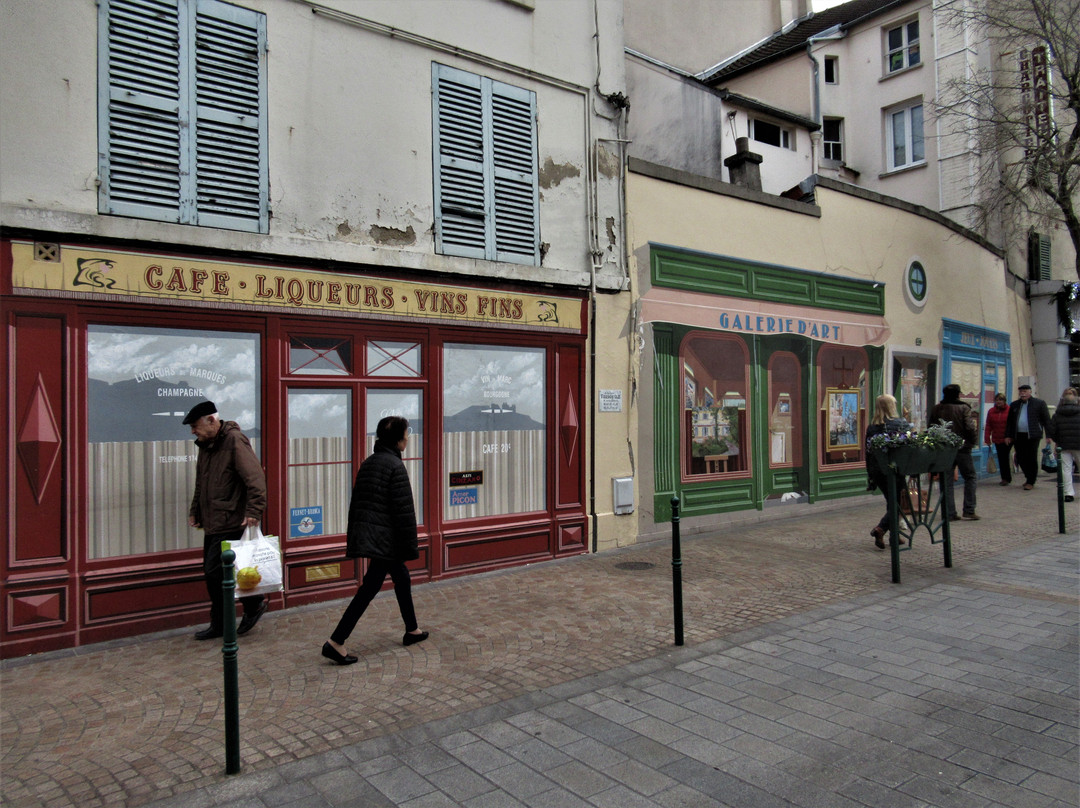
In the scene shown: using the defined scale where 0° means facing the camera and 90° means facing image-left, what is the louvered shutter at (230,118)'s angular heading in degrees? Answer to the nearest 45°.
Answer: approximately 315°

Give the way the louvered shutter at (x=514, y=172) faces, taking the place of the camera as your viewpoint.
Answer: facing the viewer and to the right of the viewer

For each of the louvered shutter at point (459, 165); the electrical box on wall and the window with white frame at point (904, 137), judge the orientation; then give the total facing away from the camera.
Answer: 0

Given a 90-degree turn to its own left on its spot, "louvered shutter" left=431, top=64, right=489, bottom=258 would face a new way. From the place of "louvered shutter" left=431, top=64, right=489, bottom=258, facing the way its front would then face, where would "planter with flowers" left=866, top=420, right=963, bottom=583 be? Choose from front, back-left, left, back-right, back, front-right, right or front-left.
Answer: front-right

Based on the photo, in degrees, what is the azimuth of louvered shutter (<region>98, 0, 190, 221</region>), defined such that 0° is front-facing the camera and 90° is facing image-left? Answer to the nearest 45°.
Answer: approximately 315°

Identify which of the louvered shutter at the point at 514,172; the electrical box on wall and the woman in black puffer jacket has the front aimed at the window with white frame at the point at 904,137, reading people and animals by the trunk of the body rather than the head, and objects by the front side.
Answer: the woman in black puffer jacket

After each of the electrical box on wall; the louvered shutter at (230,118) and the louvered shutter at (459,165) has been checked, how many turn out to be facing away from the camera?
0

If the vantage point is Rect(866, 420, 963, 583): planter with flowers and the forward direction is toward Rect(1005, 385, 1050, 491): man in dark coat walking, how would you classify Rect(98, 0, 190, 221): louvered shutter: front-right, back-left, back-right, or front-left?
back-left

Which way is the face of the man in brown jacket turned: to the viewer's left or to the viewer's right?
to the viewer's left

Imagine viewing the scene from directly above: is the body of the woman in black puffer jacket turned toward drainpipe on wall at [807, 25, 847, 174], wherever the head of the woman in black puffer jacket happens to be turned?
yes

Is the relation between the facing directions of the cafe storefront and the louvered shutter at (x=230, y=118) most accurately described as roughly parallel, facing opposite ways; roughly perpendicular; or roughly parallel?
roughly parallel

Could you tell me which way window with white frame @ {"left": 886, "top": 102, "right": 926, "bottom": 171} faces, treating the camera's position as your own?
facing the viewer and to the left of the viewer

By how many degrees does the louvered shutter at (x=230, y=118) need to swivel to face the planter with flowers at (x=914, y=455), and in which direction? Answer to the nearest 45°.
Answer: approximately 45° to its left
